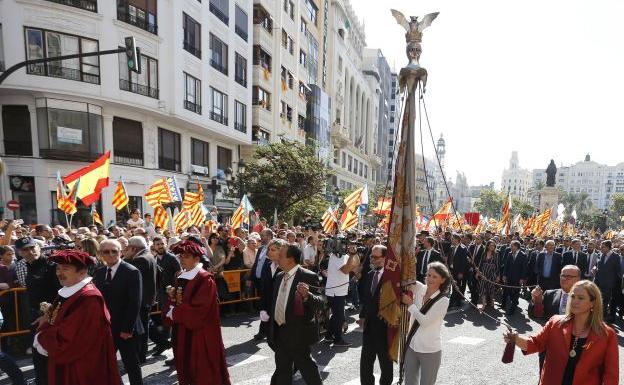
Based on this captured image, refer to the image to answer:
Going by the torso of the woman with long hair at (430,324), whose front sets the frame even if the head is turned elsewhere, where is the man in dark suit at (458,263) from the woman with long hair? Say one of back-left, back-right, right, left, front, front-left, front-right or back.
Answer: back-right

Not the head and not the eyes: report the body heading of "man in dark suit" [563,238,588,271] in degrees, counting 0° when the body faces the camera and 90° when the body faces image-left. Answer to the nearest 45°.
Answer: approximately 0°

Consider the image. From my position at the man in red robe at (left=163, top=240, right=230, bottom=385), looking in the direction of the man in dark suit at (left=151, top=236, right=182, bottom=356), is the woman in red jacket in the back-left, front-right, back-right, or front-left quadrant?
back-right

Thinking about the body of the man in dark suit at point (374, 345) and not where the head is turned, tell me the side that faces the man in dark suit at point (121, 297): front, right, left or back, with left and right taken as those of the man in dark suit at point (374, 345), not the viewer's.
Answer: right

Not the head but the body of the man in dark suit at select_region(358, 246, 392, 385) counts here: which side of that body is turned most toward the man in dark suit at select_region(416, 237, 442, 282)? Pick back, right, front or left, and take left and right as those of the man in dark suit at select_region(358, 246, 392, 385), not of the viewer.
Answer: back

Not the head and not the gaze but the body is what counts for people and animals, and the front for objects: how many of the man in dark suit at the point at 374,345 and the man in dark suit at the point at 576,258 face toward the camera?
2
